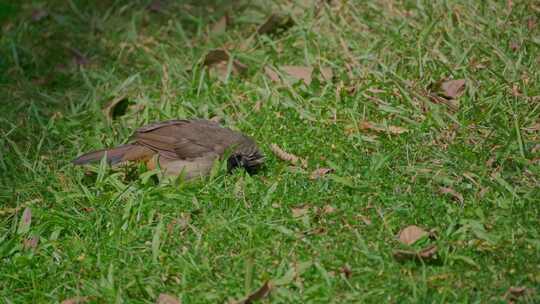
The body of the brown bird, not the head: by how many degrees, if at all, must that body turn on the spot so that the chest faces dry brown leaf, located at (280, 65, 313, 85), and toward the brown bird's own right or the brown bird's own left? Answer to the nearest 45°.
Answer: approximately 45° to the brown bird's own left

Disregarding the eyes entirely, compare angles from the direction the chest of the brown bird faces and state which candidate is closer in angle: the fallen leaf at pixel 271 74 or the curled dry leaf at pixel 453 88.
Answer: the curled dry leaf

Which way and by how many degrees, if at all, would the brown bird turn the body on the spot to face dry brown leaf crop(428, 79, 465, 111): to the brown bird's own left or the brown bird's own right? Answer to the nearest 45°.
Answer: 0° — it already faces it

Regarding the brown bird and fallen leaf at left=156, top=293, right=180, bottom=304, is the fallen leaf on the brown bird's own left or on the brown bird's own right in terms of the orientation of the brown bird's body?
on the brown bird's own right

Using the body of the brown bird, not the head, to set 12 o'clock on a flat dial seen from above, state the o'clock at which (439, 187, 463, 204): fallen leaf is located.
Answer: The fallen leaf is roughly at 1 o'clock from the brown bird.

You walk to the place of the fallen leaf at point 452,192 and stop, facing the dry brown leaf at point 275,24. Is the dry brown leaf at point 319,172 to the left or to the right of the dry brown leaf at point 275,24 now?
left

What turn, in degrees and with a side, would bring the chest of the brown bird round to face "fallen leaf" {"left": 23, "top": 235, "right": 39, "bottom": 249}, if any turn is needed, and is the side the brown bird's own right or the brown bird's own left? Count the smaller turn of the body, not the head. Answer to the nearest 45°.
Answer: approximately 135° to the brown bird's own right

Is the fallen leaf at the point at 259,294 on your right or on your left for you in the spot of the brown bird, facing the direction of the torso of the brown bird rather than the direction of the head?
on your right

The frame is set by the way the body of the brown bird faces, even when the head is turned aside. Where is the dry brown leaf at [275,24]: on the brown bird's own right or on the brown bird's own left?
on the brown bird's own left

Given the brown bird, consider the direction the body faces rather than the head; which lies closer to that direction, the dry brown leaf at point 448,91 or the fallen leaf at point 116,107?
the dry brown leaf

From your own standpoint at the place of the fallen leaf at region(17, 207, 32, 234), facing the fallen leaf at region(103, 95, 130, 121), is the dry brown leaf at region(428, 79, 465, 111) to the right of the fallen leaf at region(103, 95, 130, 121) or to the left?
right

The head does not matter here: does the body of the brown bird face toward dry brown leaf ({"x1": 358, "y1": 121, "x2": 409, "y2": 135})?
yes

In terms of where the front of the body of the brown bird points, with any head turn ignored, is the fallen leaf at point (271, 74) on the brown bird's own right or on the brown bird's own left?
on the brown bird's own left

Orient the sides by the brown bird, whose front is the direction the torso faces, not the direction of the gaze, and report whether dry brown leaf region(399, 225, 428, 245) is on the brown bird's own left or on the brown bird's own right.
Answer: on the brown bird's own right

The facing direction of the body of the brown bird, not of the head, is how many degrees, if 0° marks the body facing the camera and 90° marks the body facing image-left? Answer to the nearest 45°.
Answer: approximately 270°

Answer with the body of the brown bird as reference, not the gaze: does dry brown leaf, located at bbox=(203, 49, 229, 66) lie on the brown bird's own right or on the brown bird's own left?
on the brown bird's own left
